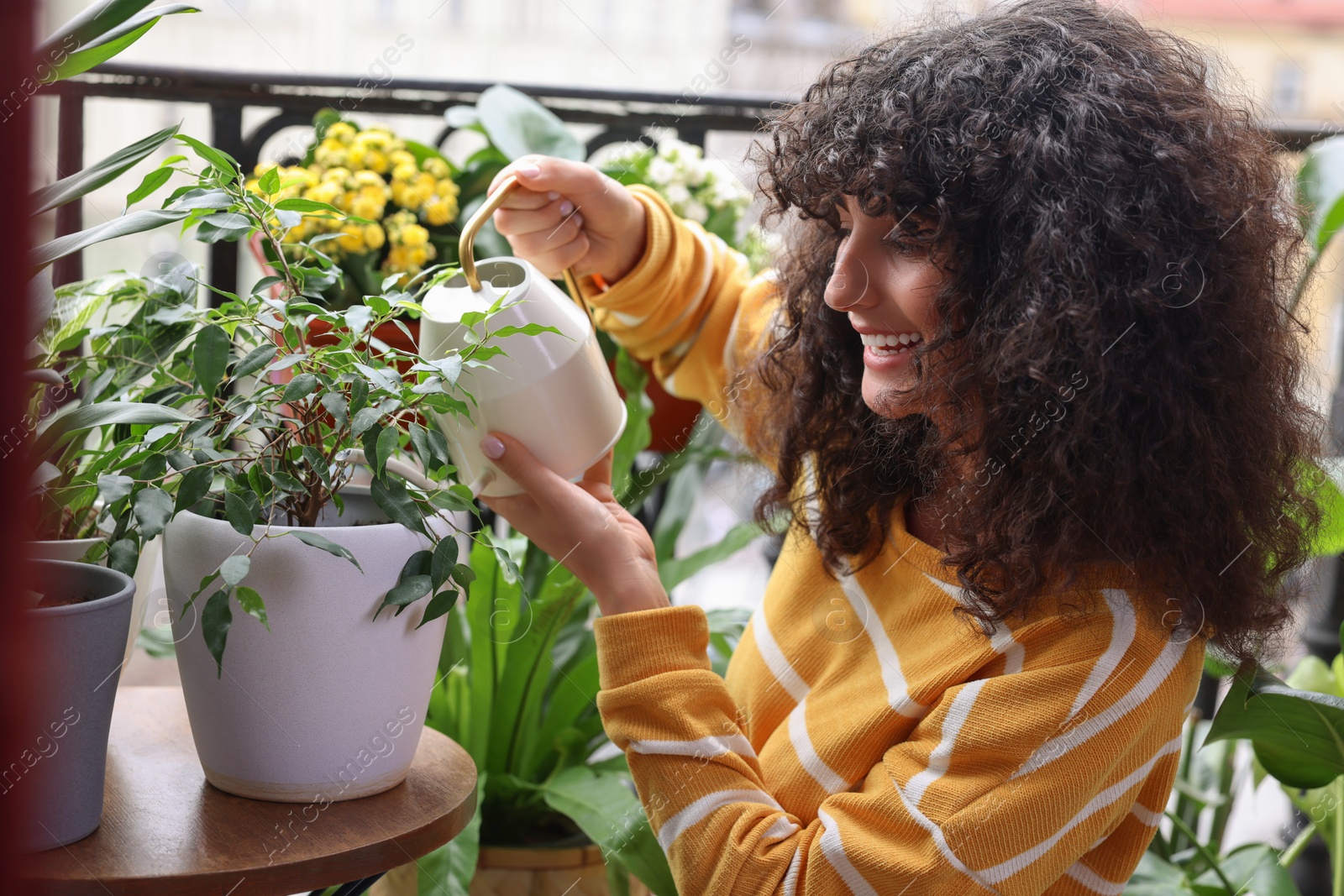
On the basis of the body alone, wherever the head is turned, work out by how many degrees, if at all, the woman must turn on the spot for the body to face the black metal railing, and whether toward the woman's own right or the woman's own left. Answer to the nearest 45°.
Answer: approximately 90° to the woman's own right

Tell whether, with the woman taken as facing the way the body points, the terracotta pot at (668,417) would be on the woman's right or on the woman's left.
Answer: on the woman's right

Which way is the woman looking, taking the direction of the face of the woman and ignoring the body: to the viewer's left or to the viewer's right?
to the viewer's left
